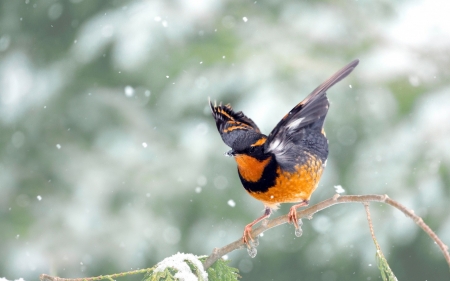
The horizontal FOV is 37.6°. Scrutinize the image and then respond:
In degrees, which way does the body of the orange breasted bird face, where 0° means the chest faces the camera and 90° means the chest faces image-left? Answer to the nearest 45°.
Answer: approximately 45°
